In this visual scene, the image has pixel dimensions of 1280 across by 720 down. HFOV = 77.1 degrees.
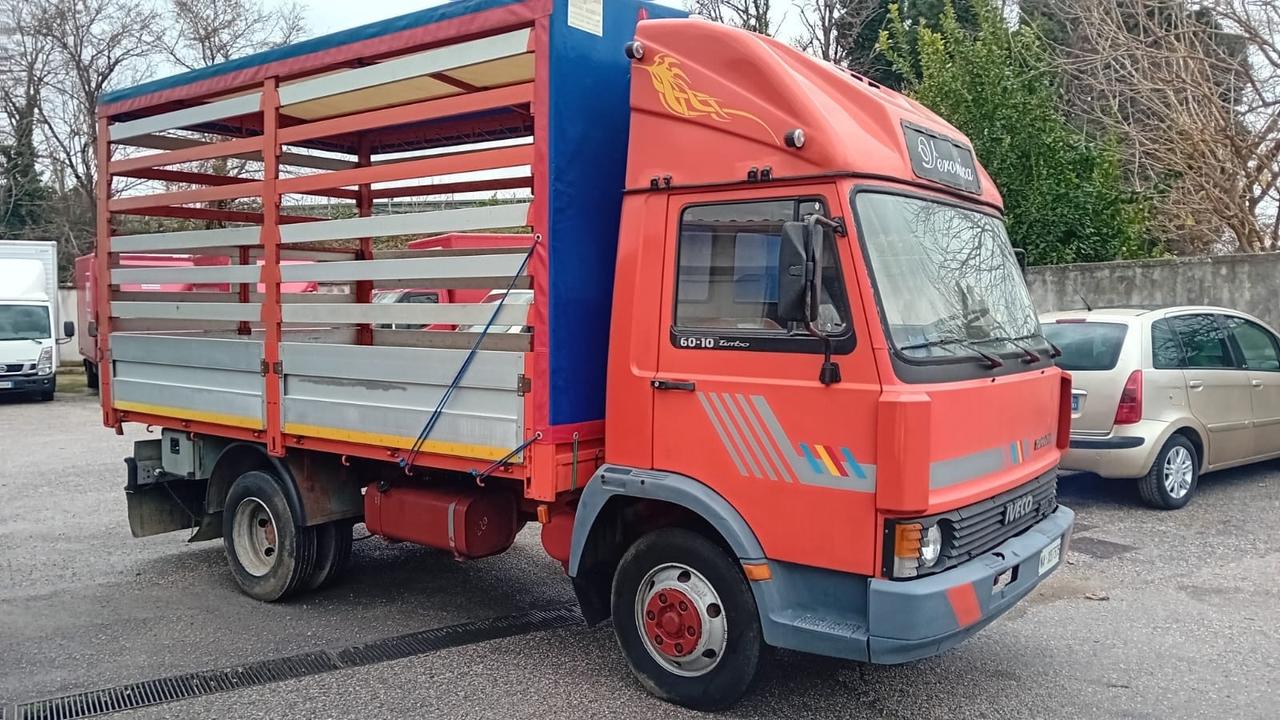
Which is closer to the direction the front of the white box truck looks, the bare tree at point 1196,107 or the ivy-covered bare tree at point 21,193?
the bare tree at point 1196,107

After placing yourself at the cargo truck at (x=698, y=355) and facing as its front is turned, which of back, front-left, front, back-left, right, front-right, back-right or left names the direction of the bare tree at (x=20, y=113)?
back

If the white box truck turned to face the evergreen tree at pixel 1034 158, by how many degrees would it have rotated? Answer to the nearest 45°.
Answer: approximately 45° to its left

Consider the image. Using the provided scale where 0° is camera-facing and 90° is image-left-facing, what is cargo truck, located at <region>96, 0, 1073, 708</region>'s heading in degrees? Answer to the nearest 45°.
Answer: approximately 315°

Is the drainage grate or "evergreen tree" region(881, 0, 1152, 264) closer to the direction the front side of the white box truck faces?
the drainage grate

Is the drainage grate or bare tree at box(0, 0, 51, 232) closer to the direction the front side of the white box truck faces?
the drainage grate

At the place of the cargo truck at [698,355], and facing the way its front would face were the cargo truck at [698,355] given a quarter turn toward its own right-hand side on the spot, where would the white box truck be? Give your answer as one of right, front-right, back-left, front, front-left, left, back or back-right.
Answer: right

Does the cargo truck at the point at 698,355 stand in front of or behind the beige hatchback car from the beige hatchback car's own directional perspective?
behind

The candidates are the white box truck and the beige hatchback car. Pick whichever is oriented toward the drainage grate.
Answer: the white box truck

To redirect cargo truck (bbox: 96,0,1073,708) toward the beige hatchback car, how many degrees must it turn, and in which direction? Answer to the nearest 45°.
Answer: approximately 90° to its left

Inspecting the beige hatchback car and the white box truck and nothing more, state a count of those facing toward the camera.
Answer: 1

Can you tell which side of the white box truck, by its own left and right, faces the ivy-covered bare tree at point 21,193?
back

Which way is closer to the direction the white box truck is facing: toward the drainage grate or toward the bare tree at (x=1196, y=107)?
the drainage grate

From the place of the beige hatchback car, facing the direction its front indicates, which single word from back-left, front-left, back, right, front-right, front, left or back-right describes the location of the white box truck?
back-left

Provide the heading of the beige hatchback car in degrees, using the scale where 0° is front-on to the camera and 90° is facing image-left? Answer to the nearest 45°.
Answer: approximately 225°
